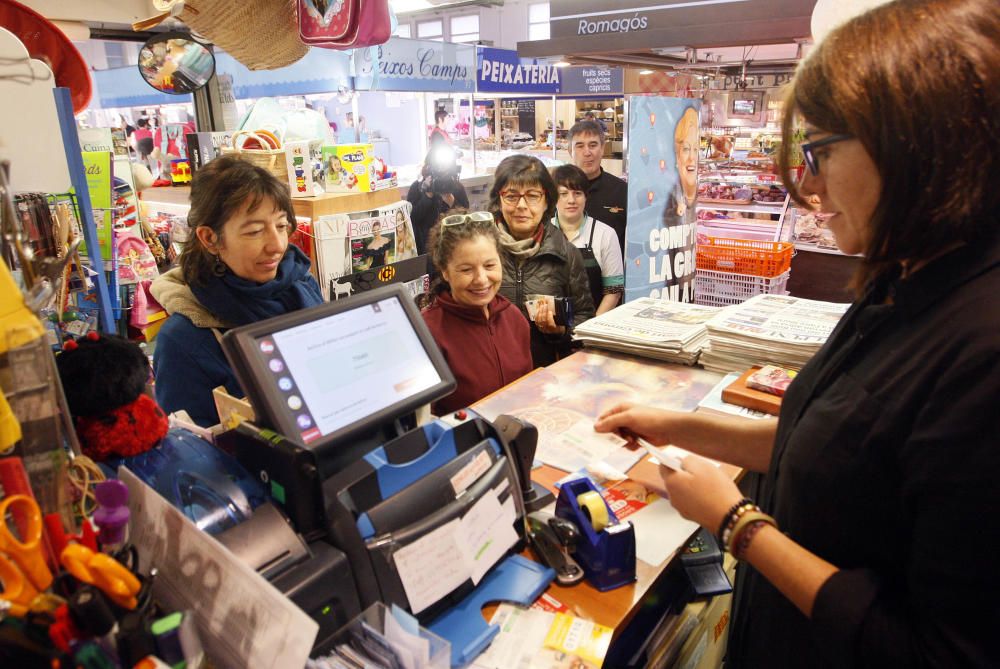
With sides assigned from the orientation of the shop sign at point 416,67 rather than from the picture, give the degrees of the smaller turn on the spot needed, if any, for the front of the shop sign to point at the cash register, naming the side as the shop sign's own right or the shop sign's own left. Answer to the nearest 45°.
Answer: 0° — it already faces it

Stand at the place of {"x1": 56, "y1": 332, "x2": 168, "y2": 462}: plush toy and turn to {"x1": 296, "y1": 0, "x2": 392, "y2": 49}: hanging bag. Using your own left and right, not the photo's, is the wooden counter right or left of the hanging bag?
right

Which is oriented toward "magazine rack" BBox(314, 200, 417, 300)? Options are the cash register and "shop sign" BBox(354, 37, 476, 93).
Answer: the shop sign

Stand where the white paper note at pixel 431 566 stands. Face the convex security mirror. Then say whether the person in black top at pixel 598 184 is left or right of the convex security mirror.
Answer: right

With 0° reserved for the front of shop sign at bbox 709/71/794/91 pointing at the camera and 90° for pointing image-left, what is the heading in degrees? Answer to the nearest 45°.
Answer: approximately 0°

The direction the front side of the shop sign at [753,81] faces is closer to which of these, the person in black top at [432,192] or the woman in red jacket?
the woman in red jacket
